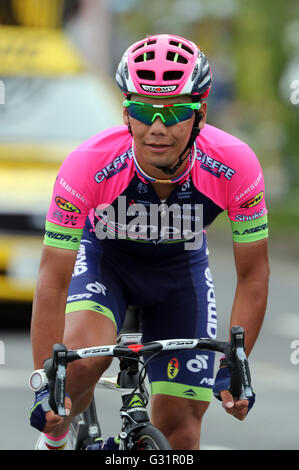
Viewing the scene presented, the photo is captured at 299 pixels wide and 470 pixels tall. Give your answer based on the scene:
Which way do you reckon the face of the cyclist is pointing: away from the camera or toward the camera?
toward the camera

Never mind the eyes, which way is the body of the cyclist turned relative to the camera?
toward the camera
